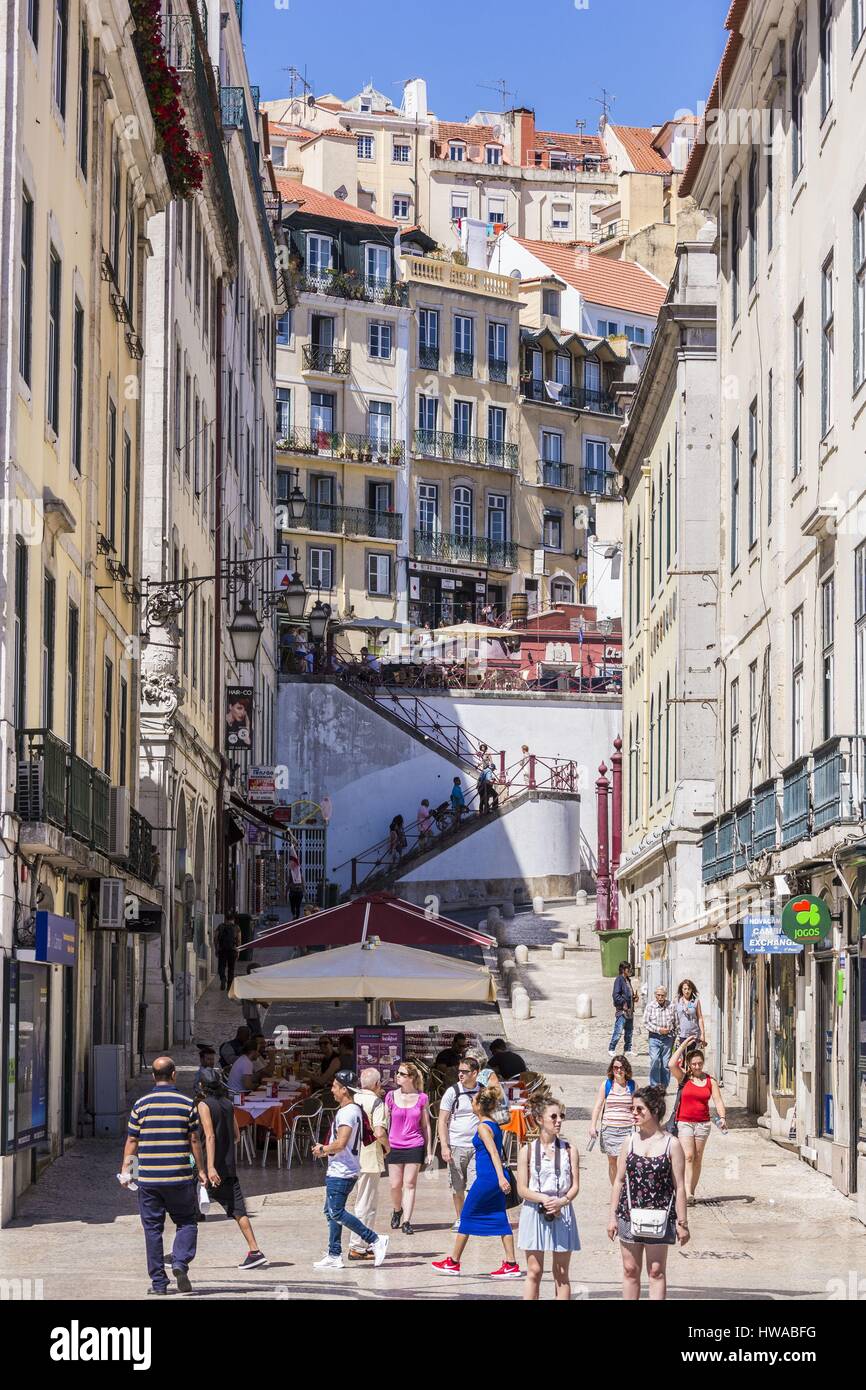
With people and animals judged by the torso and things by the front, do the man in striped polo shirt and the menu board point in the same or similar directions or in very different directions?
very different directions

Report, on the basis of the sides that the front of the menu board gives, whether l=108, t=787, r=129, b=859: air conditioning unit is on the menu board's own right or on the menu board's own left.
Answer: on the menu board's own right

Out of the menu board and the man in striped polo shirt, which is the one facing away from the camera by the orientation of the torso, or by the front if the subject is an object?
the man in striped polo shirt

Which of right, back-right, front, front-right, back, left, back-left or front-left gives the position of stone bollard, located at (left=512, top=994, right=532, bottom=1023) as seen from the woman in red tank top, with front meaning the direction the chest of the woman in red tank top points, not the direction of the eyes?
back

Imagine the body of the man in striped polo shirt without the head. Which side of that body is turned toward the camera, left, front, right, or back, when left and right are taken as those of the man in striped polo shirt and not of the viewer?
back

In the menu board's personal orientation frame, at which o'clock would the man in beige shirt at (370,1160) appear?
The man in beige shirt is roughly at 12 o'clock from the menu board.

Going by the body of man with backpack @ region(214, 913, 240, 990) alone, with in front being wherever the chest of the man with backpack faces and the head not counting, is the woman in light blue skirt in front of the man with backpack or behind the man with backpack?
behind

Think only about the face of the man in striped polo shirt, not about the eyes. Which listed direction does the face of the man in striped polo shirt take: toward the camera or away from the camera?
away from the camera

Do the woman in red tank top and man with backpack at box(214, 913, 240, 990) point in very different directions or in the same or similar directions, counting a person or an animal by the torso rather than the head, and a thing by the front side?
very different directions
